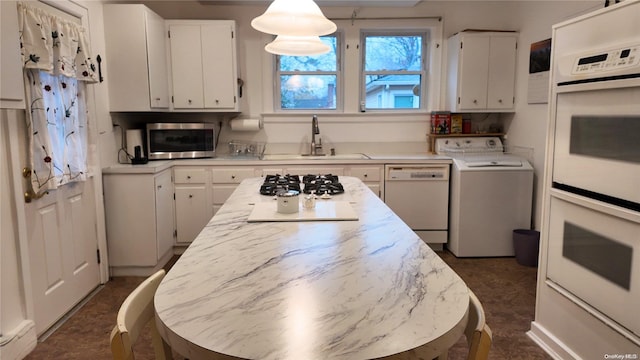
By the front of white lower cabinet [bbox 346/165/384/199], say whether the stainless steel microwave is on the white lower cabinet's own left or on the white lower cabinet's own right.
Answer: on the white lower cabinet's own right

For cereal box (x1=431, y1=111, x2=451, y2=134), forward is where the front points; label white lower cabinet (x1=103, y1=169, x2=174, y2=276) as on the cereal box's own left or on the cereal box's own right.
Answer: on the cereal box's own right

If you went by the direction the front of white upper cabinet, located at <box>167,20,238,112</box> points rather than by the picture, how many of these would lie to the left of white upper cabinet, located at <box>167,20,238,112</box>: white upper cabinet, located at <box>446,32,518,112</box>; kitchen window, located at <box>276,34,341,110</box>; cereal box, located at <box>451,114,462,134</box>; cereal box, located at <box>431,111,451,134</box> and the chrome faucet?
5

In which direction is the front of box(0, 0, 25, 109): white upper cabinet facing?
to the viewer's right

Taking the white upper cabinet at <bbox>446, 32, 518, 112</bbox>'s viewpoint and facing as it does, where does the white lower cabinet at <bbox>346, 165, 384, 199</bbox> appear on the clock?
The white lower cabinet is roughly at 2 o'clock from the white upper cabinet.

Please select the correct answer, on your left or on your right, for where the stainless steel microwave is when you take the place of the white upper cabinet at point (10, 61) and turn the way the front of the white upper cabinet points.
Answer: on your left
